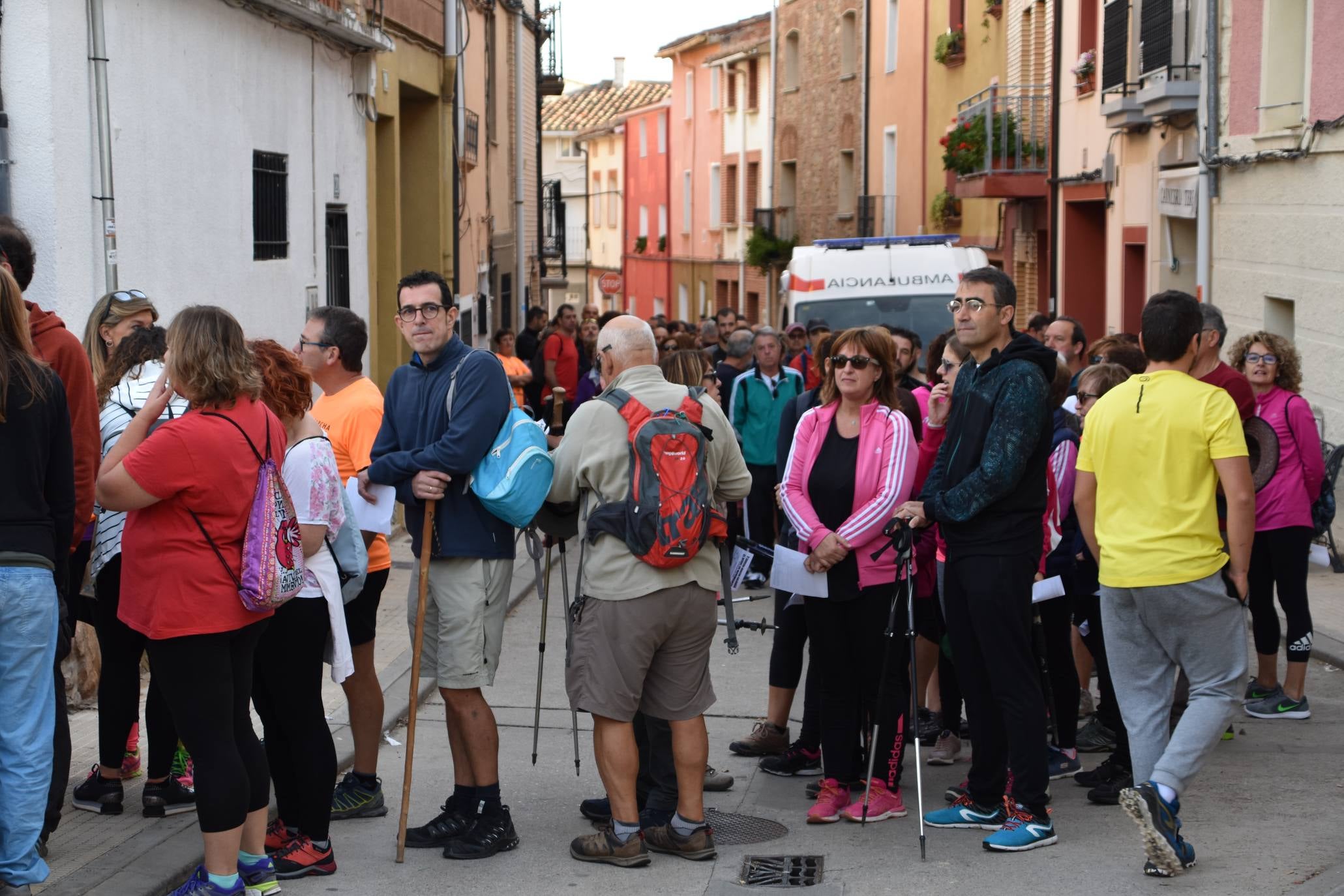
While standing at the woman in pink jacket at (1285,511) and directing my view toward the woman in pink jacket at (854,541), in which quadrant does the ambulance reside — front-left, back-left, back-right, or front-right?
back-right

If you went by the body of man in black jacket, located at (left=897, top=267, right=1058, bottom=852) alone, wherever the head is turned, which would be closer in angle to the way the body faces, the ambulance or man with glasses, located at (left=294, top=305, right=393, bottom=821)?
the man with glasses

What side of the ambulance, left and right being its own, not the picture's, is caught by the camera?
front

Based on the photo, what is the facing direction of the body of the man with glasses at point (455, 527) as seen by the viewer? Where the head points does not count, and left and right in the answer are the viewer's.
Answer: facing the viewer and to the left of the viewer

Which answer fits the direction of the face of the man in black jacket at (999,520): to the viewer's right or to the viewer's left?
to the viewer's left

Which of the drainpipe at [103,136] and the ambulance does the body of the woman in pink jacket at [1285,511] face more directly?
the drainpipe

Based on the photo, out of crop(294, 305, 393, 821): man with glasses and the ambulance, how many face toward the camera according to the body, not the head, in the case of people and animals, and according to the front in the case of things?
1

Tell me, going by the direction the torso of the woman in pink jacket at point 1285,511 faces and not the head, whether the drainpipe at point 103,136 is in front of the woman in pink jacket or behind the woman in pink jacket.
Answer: in front
